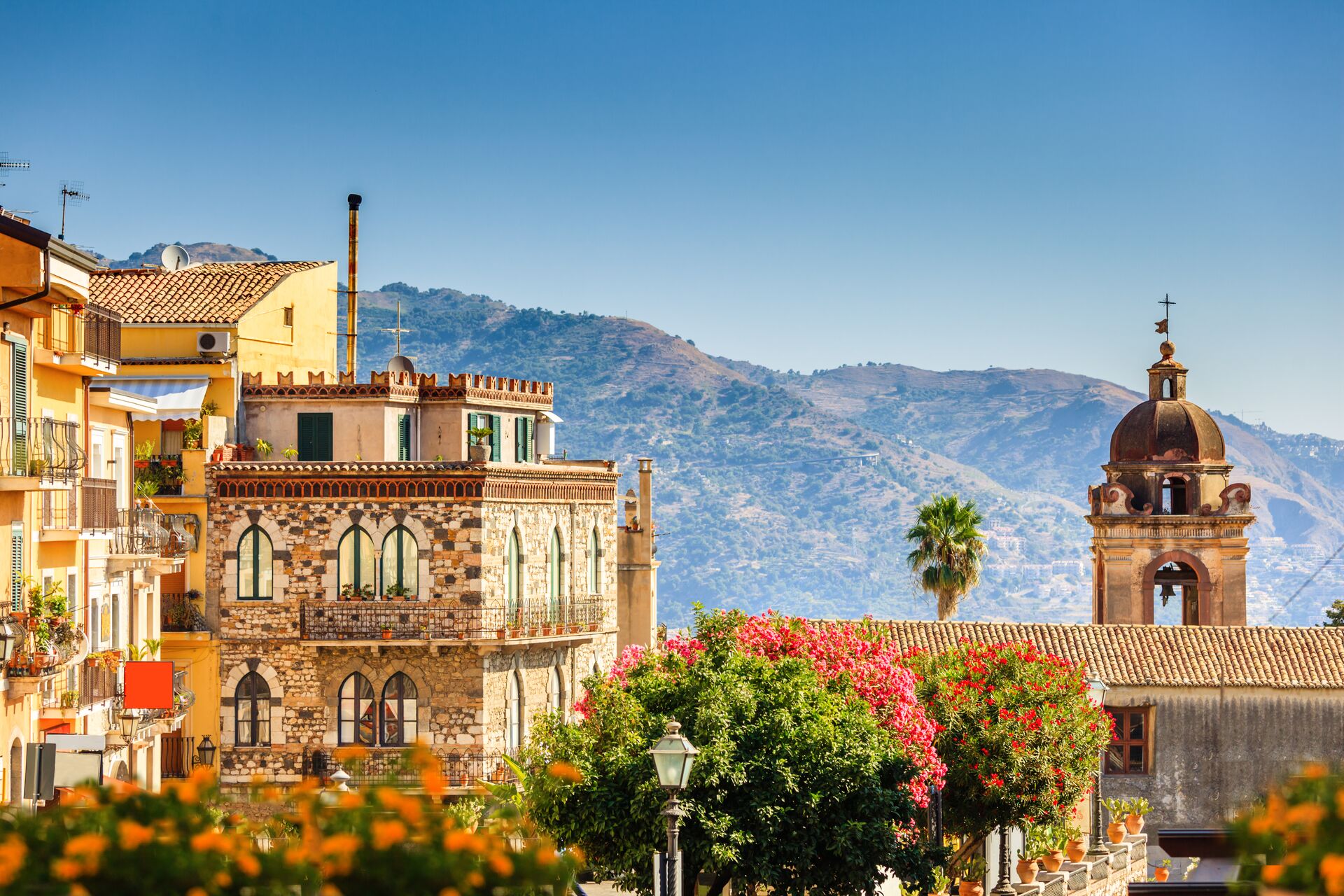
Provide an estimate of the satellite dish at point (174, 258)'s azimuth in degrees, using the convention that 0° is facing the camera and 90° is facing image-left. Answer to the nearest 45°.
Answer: approximately 0°

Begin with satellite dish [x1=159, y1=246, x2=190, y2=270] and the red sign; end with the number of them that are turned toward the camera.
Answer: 2

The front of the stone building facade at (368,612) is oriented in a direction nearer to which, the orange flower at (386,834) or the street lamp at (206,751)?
the orange flower

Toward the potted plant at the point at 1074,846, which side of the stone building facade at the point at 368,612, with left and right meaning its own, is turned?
left

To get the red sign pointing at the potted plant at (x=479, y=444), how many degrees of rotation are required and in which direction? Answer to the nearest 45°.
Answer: approximately 135° to its left

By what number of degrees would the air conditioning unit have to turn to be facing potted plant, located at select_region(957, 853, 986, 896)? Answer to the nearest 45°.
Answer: approximately 45° to its left

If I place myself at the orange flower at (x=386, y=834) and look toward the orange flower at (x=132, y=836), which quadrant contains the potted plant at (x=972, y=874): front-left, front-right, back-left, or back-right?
back-right

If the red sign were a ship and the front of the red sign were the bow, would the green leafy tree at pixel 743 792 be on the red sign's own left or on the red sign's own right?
on the red sign's own left
